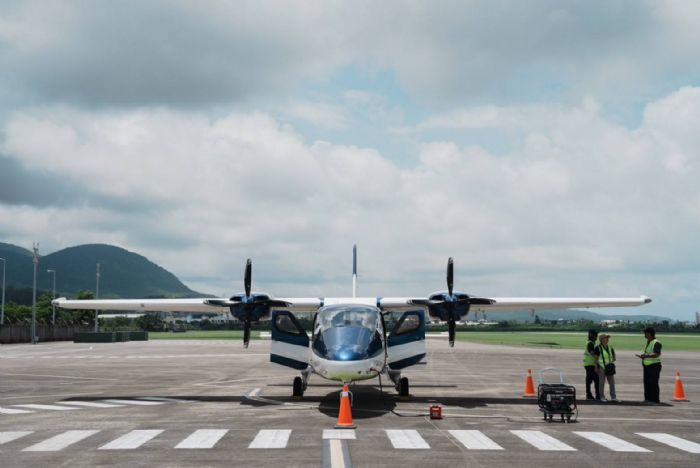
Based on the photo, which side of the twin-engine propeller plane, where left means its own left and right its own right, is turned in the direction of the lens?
front

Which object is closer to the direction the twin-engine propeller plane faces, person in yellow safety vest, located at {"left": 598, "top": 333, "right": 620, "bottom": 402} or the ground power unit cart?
the ground power unit cart

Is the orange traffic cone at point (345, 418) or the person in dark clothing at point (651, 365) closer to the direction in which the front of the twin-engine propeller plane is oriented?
the orange traffic cone

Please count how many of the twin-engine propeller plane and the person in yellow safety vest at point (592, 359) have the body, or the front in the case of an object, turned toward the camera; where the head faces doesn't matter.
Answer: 1

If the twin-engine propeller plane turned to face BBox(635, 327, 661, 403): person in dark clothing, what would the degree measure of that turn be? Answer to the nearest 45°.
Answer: approximately 90° to its left

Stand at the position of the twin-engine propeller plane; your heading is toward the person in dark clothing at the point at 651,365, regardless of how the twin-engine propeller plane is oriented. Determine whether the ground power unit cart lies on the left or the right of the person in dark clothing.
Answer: right

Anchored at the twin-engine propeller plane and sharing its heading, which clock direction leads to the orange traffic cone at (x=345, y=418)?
The orange traffic cone is roughly at 12 o'clock from the twin-engine propeller plane.

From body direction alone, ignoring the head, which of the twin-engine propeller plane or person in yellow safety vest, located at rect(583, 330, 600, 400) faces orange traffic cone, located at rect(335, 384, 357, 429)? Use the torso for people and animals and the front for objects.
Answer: the twin-engine propeller plane

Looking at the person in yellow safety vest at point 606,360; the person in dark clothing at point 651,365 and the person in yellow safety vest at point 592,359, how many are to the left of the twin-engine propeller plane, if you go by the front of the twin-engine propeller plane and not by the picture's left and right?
3

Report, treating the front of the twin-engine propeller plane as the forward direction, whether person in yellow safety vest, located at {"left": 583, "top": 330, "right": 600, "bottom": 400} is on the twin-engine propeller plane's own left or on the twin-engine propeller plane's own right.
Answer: on the twin-engine propeller plane's own left
